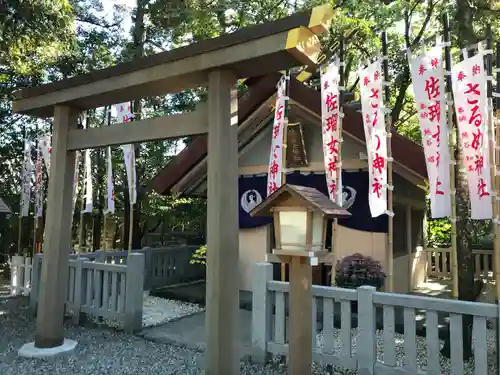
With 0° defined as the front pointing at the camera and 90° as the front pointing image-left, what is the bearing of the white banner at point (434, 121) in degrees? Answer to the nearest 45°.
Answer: approximately 0°

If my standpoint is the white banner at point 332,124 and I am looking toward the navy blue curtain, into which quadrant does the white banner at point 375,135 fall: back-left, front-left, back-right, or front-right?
back-right

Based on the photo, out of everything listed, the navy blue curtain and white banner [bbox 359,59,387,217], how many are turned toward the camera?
2

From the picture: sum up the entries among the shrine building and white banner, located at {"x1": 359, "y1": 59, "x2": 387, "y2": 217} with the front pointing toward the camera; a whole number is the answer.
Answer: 2

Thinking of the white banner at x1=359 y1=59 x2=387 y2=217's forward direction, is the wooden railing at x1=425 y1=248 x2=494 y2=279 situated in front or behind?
behind

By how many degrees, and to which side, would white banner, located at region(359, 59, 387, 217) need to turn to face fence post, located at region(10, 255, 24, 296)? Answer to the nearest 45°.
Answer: approximately 90° to its right

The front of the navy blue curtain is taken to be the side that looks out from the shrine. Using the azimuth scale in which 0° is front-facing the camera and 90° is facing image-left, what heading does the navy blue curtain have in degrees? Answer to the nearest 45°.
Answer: approximately 0°

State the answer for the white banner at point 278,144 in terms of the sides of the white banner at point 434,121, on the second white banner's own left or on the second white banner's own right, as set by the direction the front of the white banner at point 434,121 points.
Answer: on the second white banner's own right
